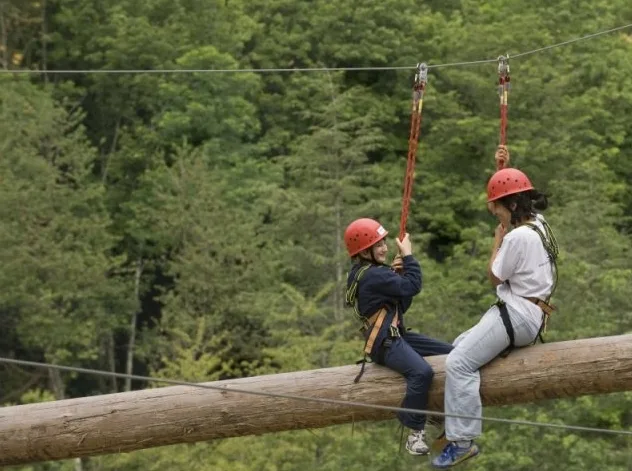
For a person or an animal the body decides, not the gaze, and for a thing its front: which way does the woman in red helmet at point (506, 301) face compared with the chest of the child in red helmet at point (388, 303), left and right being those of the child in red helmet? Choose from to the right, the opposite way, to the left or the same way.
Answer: the opposite way

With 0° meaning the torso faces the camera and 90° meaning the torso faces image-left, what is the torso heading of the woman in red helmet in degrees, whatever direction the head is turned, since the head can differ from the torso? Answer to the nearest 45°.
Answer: approximately 90°

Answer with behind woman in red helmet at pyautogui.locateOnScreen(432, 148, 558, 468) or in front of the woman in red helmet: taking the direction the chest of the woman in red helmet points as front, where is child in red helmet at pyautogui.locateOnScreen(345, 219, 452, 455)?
in front

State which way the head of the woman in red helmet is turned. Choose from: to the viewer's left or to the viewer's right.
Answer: to the viewer's left

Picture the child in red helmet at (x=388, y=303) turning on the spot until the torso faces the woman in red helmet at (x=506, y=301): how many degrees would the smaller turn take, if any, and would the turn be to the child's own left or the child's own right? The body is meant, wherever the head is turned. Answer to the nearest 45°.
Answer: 0° — they already face them

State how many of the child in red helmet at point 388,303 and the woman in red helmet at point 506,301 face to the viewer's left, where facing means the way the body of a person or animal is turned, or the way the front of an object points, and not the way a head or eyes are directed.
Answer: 1

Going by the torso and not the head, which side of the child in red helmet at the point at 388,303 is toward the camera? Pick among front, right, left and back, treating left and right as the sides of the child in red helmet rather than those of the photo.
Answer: right
